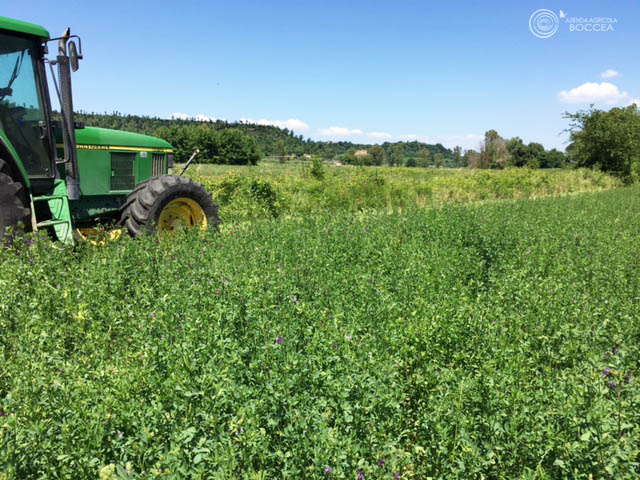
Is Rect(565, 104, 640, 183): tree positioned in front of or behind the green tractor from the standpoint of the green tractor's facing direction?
in front

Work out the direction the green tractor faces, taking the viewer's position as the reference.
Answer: facing to the right of the viewer
